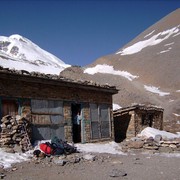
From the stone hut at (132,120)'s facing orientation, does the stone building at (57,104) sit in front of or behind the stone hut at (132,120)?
in front

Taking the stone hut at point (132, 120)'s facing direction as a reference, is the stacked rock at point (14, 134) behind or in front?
in front

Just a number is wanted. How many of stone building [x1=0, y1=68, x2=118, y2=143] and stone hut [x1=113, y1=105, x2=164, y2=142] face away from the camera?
0

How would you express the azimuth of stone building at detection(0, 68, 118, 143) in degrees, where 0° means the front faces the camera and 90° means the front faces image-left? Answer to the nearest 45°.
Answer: approximately 315°

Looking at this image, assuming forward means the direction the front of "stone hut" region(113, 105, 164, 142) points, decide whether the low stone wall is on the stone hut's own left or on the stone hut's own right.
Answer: on the stone hut's own left

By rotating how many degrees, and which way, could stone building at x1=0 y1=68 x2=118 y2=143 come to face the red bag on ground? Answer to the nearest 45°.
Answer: approximately 45° to its right

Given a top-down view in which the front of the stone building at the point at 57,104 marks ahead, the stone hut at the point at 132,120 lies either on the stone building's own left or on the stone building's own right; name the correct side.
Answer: on the stone building's own left
